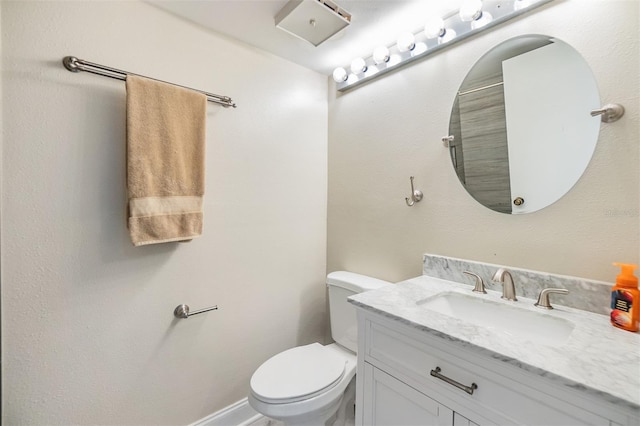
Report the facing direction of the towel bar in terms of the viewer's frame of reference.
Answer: facing the viewer and to the right of the viewer

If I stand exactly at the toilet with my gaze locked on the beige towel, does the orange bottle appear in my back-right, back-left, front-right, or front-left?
back-left

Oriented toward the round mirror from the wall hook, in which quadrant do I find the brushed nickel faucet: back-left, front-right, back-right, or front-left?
front-right

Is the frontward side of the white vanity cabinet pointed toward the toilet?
no

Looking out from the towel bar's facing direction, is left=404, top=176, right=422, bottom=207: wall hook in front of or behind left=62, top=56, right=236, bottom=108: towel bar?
in front

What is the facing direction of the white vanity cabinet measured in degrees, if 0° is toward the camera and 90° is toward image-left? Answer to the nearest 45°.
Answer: approximately 45°

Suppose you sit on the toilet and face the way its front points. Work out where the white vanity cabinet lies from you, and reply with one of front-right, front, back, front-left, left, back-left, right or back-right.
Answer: left

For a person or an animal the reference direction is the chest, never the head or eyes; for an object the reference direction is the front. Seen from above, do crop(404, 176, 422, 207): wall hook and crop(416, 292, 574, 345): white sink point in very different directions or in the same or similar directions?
same or similar directions

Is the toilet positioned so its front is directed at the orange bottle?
no
